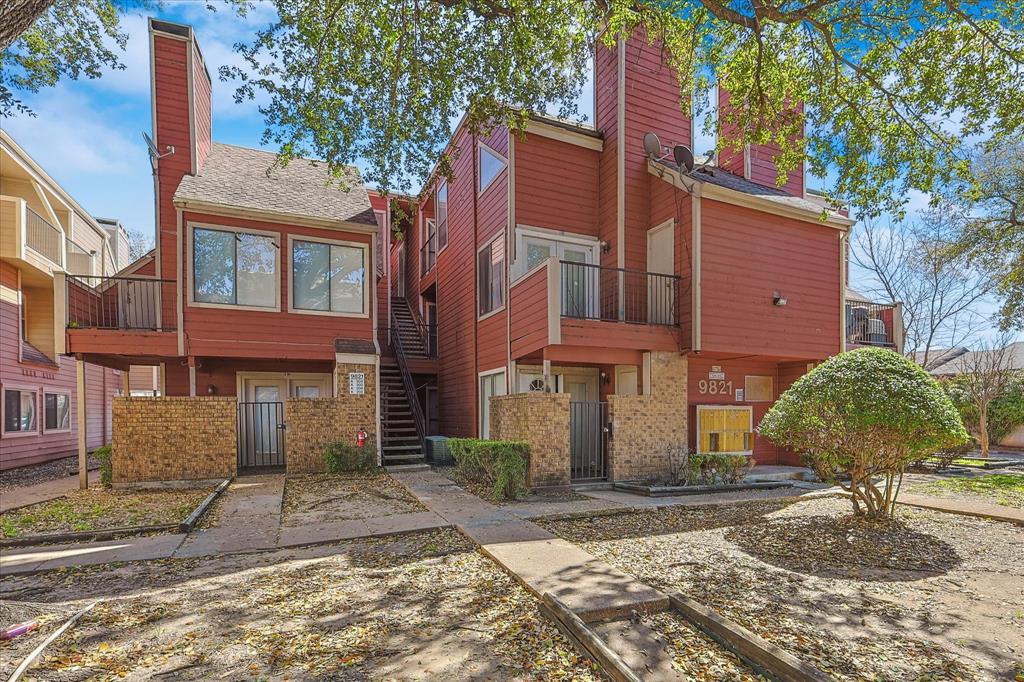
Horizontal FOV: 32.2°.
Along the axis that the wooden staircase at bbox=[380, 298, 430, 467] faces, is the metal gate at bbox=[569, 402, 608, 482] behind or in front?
in front

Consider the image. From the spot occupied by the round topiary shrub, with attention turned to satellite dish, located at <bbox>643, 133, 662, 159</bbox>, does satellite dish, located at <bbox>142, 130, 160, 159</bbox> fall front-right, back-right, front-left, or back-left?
front-left

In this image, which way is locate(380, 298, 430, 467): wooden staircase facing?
toward the camera

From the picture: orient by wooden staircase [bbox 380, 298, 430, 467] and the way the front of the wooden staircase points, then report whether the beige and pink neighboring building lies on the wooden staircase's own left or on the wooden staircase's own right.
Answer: on the wooden staircase's own right
